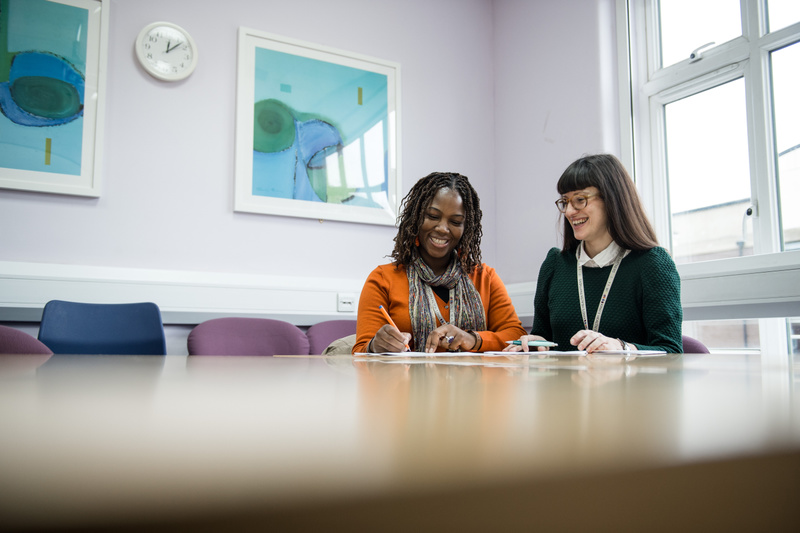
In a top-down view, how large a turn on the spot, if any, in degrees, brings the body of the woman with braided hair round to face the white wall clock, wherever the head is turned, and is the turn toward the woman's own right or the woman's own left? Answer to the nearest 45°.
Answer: approximately 135° to the woman's own right

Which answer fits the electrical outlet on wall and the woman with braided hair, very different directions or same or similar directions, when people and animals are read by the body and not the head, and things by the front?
same or similar directions

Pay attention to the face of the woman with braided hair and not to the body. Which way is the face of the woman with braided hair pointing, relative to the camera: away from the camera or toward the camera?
toward the camera

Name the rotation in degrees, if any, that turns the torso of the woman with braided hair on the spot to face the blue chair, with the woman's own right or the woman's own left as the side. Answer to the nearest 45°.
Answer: approximately 90° to the woman's own right

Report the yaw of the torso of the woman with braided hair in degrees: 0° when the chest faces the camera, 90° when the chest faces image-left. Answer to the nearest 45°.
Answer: approximately 0°

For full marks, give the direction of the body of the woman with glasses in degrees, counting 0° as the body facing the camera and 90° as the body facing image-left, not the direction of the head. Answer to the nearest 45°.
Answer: approximately 45°

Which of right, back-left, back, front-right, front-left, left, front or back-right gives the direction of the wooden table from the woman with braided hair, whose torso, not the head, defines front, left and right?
front

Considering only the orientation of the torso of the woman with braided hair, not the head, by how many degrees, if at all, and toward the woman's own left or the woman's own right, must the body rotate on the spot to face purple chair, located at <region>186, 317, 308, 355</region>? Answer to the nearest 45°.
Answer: approximately 135° to the woman's own right

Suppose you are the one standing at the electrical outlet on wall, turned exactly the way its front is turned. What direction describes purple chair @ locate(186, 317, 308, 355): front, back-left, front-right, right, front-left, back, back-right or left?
front-right

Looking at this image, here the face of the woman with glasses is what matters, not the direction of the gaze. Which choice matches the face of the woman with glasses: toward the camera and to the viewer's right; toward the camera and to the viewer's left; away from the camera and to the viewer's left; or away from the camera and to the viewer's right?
toward the camera and to the viewer's left

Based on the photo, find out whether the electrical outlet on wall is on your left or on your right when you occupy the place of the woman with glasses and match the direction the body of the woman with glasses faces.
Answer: on your right

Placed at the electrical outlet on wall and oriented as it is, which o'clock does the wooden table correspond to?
The wooden table is roughly at 12 o'clock from the electrical outlet on wall.

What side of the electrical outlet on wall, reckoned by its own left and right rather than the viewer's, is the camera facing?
front

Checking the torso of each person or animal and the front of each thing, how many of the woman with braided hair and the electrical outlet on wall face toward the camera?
2
